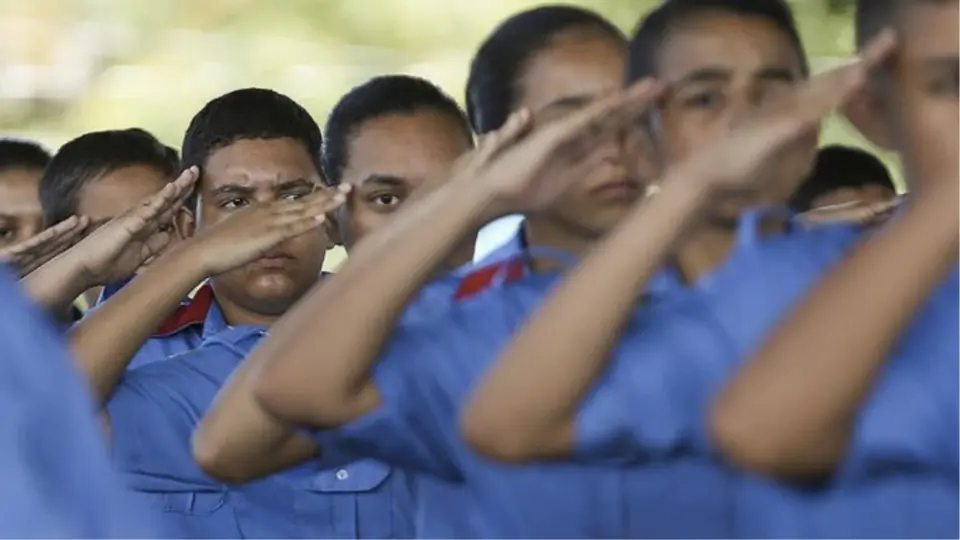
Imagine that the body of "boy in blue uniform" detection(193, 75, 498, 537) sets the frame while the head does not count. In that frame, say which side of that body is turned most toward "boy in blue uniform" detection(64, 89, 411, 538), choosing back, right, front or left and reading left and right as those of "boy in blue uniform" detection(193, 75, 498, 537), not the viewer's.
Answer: right

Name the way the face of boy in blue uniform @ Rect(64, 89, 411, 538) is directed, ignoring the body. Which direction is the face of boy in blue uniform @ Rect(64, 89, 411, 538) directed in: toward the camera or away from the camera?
toward the camera
